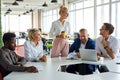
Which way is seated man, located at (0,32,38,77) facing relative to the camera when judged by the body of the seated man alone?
to the viewer's right

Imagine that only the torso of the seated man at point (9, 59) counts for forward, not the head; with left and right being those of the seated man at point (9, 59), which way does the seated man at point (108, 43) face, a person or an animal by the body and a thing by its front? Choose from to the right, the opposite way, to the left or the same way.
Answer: the opposite way

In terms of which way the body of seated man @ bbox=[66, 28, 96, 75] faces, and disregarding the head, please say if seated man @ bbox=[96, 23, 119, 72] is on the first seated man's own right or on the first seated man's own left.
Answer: on the first seated man's own left

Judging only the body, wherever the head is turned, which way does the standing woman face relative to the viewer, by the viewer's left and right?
facing the viewer and to the right of the viewer

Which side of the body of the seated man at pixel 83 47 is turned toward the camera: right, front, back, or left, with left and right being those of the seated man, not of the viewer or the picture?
front

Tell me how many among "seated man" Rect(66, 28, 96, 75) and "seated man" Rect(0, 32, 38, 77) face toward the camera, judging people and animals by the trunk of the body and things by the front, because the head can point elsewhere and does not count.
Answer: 1

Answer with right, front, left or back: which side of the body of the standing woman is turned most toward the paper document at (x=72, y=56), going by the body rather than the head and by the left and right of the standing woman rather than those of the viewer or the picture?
front

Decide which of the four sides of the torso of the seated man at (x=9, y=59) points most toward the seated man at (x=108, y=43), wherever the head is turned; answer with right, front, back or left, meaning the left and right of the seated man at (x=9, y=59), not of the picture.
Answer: front

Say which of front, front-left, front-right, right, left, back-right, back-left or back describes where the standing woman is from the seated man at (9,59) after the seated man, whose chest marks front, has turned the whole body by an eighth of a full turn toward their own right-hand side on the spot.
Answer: left
